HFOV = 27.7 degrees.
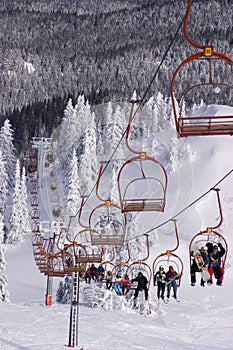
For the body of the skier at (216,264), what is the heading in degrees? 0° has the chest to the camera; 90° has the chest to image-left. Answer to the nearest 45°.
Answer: approximately 0°
